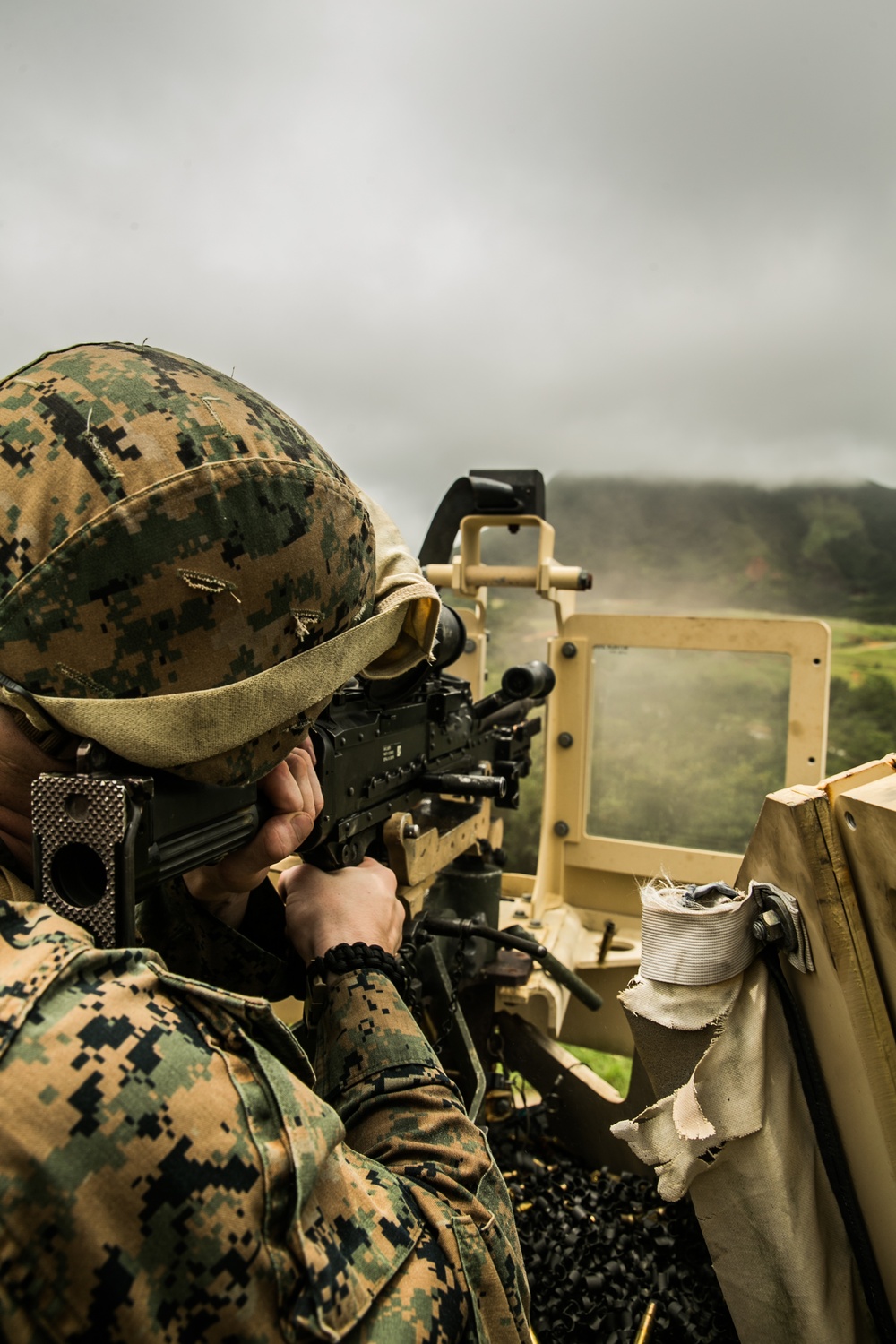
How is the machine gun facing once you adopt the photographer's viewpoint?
facing away from the viewer and to the right of the viewer
